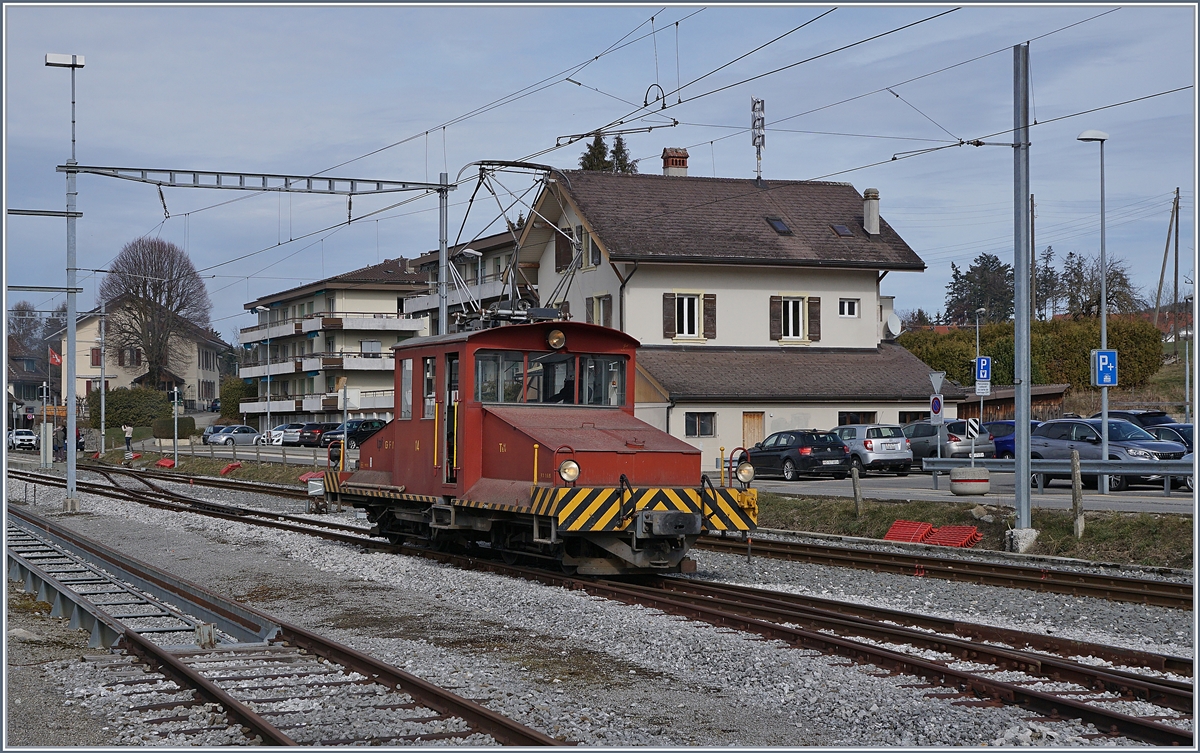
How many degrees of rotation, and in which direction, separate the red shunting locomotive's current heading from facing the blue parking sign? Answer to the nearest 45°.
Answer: approximately 90° to its left

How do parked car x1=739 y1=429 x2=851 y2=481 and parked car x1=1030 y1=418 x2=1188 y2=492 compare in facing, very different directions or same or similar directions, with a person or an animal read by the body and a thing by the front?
very different directions

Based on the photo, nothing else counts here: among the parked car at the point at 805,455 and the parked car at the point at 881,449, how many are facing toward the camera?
0

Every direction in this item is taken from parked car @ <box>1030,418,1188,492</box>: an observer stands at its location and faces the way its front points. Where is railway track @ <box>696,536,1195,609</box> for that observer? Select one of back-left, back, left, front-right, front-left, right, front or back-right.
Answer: front-right

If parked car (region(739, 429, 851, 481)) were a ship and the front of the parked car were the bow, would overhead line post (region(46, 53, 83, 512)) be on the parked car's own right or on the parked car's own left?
on the parked car's own left

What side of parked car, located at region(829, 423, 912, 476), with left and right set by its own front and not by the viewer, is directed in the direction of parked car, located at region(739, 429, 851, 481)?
left

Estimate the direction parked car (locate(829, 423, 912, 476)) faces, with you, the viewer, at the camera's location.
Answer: facing away from the viewer and to the left of the viewer

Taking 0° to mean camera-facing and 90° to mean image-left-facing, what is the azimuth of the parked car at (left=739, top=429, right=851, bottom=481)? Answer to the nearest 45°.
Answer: approximately 135°

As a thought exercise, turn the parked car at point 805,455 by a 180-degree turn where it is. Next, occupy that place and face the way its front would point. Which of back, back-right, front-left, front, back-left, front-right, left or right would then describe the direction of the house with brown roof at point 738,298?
back-left
